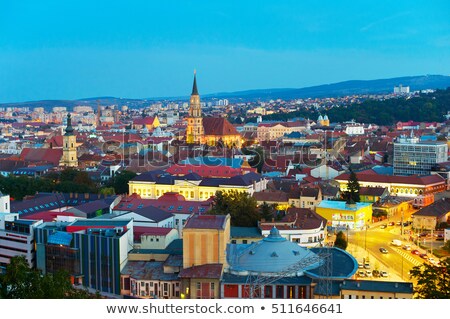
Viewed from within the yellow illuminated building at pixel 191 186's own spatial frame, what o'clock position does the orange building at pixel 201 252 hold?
The orange building is roughly at 12 o'clock from the yellow illuminated building.

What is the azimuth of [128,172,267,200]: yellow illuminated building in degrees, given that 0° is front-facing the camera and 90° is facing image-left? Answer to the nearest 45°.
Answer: approximately 0°

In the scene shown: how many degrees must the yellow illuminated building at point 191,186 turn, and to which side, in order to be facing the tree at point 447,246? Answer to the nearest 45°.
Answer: approximately 45° to its left

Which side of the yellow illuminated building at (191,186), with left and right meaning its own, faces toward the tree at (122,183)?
right

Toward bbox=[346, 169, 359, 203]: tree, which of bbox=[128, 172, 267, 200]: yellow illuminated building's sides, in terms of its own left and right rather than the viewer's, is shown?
left

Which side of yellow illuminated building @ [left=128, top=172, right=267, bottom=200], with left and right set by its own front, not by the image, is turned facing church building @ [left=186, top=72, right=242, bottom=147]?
back

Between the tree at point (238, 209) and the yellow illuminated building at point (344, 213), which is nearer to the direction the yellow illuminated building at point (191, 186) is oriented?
the tree

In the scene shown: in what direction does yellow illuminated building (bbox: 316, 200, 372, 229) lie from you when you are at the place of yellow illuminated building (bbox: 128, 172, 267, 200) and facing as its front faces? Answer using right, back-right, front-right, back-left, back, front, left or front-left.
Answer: front-left

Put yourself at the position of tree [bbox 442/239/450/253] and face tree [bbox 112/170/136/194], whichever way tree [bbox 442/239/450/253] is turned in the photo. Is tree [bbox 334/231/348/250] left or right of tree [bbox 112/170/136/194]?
left

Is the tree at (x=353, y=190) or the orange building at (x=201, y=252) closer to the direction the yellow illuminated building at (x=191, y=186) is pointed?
the orange building

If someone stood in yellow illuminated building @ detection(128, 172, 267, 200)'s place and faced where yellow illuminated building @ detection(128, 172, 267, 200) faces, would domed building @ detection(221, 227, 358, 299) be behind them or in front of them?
in front

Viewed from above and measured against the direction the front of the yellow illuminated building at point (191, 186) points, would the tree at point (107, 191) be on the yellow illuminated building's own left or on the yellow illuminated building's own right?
on the yellow illuminated building's own right

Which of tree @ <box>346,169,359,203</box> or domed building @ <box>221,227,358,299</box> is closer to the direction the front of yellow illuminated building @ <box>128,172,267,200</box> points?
the domed building

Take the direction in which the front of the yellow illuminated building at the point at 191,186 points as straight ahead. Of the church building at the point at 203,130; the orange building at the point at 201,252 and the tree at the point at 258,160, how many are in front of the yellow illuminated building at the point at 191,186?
1

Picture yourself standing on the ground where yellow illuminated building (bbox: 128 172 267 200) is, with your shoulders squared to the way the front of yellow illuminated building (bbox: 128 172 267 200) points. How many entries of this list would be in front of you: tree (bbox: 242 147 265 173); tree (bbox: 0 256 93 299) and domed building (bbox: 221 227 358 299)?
2
